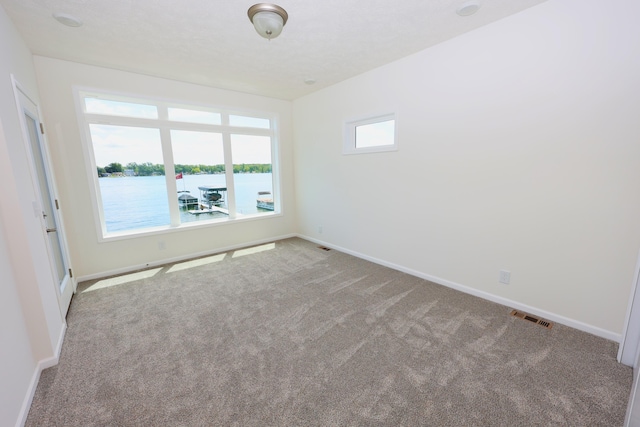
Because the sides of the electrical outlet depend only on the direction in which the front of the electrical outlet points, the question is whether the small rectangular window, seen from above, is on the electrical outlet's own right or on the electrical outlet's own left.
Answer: on the electrical outlet's own right

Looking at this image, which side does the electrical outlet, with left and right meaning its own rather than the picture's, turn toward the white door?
front

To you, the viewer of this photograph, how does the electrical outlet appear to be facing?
facing the viewer and to the left of the viewer

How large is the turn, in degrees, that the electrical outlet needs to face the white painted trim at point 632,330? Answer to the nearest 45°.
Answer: approximately 90° to its left

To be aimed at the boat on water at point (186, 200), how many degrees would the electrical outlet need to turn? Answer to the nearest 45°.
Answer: approximately 45° to its right

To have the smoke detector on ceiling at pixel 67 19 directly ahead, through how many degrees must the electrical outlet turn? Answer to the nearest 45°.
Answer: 0° — it already faces it

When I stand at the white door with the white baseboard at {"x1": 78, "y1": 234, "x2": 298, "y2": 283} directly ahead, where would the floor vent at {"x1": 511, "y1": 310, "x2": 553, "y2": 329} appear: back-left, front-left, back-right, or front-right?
front-right

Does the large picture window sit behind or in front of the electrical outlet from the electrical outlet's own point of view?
in front

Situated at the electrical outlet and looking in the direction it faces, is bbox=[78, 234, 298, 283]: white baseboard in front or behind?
in front
